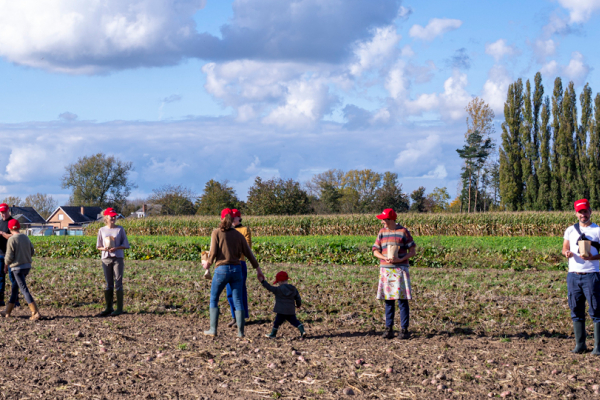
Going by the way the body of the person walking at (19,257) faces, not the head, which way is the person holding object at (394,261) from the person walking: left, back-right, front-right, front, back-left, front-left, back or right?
back

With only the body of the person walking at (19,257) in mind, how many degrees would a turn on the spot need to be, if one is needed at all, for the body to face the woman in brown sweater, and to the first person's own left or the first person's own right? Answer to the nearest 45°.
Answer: approximately 180°

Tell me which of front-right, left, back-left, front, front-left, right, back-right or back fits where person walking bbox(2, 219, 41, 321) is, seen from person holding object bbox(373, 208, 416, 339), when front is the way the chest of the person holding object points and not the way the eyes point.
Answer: right

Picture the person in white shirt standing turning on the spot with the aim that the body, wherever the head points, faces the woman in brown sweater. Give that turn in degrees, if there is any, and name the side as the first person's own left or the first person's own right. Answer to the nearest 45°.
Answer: approximately 90° to the first person's own right

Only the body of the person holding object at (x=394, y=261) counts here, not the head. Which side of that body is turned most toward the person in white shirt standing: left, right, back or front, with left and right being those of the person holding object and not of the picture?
left

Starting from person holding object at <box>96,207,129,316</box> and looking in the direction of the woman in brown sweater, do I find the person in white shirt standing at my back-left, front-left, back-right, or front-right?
front-left

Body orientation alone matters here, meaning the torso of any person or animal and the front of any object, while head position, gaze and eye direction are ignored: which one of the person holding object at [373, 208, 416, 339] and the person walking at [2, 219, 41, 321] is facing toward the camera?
the person holding object

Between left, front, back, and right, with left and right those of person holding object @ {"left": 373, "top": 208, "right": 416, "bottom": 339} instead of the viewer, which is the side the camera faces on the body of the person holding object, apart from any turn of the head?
front

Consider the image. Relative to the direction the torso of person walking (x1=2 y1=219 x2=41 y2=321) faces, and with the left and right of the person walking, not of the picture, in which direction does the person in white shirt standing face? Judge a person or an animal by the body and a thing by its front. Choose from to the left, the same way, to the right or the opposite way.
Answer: to the left

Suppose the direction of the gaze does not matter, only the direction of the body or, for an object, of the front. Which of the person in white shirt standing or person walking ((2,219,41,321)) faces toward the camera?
the person in white shirt standing

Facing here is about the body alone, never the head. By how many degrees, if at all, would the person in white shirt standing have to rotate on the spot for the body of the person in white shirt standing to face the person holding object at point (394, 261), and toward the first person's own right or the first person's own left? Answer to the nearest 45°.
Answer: approximately 90° to the first person's own right

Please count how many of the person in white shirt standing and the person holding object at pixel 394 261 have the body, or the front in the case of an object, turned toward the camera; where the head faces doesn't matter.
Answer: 2

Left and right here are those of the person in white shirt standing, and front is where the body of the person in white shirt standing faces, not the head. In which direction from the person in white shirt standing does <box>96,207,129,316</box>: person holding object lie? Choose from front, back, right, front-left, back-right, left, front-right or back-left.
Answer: right

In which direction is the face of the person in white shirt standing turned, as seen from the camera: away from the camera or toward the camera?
toward the camera

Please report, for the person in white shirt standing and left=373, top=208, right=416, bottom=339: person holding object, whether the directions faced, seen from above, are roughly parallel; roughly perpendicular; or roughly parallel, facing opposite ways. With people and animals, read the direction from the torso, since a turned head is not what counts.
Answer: roughly parallel
